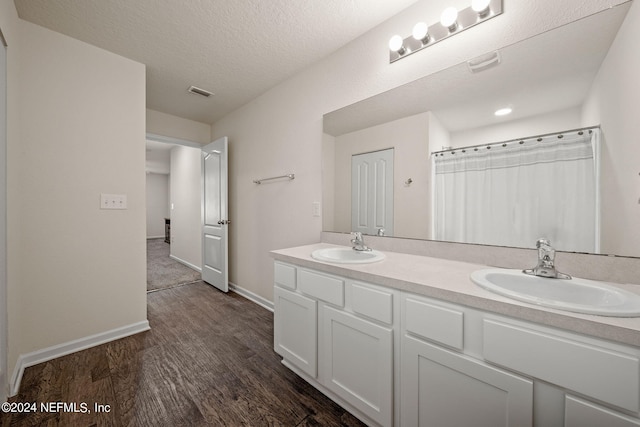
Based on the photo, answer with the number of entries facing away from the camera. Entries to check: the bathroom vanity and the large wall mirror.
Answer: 0

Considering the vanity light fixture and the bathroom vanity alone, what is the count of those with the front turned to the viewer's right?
0

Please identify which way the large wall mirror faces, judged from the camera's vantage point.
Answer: facing the viewer and to the left of the viewer

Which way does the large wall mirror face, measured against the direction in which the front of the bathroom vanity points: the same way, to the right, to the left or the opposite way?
the same way

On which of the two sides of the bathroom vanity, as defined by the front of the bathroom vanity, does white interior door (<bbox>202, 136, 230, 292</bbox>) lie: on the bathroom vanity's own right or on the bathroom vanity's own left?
on the bathroom vanity's own right

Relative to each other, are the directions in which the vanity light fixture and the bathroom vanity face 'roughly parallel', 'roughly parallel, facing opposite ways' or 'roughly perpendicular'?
roughly parallel

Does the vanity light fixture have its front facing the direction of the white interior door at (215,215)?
no

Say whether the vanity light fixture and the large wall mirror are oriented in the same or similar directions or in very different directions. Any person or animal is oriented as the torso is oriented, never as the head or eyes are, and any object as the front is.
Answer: same or similar directions

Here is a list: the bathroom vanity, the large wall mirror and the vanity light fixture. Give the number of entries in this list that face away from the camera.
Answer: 0
